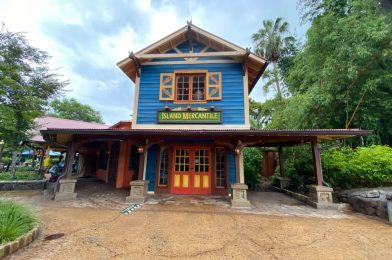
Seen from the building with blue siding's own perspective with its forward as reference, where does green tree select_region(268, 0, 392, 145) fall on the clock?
The green tree is roughly at 9 o'clock from the building with blue siding.

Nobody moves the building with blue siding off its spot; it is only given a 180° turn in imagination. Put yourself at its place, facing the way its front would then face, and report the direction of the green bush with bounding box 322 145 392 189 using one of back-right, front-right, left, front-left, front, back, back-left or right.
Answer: right

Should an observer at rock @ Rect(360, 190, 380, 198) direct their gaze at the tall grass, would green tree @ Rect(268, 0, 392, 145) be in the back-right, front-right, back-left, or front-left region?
back-right

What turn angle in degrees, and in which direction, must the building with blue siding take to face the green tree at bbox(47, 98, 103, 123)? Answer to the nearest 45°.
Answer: approximately 135° to its right

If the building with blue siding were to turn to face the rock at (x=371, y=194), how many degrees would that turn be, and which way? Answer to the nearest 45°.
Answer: approximately 90° to its left

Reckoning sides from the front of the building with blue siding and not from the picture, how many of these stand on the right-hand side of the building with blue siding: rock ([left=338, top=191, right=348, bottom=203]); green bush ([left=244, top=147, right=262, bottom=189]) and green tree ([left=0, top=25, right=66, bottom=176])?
1

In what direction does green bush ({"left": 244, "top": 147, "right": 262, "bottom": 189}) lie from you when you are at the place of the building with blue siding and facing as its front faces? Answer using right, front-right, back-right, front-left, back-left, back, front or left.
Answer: back-left

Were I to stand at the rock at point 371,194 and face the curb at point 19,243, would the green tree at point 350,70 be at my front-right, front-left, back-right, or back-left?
back-right

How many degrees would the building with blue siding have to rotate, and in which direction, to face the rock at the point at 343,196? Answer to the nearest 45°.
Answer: approximately 90° to its left

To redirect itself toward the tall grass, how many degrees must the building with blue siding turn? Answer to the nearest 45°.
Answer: approximately 45° to its right

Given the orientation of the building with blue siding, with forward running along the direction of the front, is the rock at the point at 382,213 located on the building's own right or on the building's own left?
on the building's own left

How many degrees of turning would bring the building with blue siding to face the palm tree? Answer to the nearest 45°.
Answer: approximately 135° to its left

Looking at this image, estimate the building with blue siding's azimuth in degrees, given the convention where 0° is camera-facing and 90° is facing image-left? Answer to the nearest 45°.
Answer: approximately 0°

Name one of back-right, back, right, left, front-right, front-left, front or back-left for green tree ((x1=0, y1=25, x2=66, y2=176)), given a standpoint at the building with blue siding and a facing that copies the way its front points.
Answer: right
